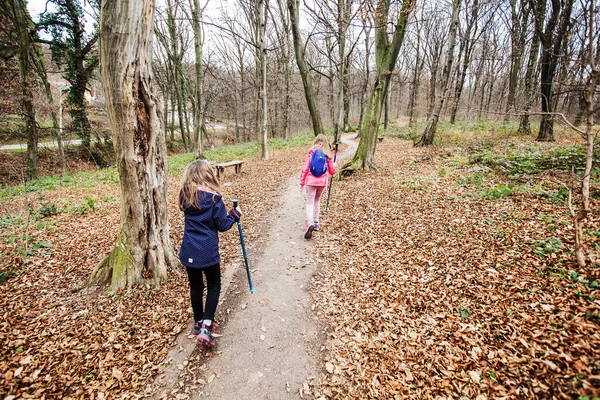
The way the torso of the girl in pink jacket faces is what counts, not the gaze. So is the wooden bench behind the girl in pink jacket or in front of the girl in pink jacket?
in front

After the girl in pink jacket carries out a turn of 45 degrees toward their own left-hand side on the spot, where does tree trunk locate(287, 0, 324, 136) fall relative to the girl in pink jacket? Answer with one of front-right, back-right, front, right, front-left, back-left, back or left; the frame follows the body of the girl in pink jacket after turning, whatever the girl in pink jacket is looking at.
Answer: front-right

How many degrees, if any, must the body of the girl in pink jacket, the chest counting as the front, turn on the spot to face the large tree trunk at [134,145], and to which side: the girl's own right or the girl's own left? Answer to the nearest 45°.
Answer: approximately 135° to the girl's own left

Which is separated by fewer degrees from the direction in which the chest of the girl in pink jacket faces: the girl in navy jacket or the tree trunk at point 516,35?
the tree trunk

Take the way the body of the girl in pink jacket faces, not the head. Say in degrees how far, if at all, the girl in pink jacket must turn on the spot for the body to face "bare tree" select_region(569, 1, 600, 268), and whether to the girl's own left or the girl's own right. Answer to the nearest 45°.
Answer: approximately 135° to the girl's own right

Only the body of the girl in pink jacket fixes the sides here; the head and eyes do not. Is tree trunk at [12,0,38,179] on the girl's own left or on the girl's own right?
on the girl's own left

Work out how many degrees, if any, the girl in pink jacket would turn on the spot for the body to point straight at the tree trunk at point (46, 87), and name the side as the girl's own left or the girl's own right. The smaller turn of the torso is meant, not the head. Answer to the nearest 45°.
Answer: approximately 45° to the girl's own left

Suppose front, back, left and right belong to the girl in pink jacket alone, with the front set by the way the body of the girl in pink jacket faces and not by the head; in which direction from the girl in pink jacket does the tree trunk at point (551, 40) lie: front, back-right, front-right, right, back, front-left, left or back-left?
front-right

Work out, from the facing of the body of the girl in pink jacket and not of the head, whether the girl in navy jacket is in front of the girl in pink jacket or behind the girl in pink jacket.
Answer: behind

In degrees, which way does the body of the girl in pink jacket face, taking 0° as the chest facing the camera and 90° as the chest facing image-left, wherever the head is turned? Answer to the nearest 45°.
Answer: approximately 180°

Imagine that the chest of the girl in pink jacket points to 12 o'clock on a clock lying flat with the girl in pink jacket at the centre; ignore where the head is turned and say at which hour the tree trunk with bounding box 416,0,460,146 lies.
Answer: The tree trunk is roughly at 1 o'clock from the girl in pink jacket.
